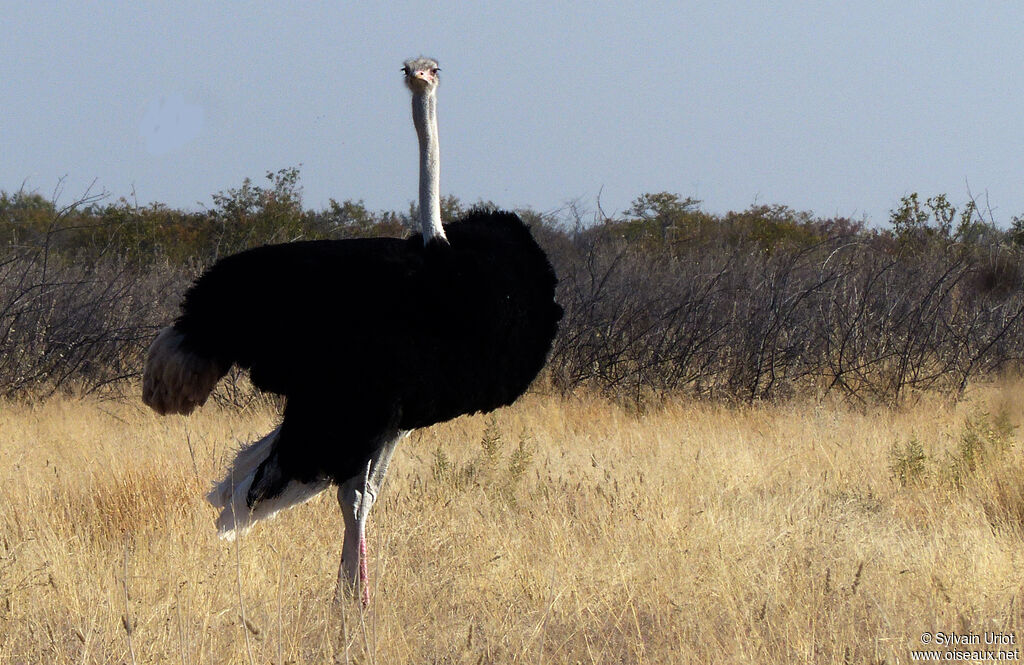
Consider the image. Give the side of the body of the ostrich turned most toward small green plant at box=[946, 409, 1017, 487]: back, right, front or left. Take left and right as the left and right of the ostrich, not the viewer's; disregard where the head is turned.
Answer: left

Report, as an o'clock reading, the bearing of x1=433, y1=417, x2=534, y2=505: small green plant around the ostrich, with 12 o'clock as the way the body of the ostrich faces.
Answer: The small green plant is roughly at 8 o'clock from the ostrich.

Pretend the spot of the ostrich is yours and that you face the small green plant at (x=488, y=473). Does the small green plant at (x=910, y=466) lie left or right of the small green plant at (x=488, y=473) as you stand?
right

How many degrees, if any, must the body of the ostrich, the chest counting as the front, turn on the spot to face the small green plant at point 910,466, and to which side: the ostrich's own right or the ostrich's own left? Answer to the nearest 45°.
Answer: approximately 90° to the ostrich's own left
